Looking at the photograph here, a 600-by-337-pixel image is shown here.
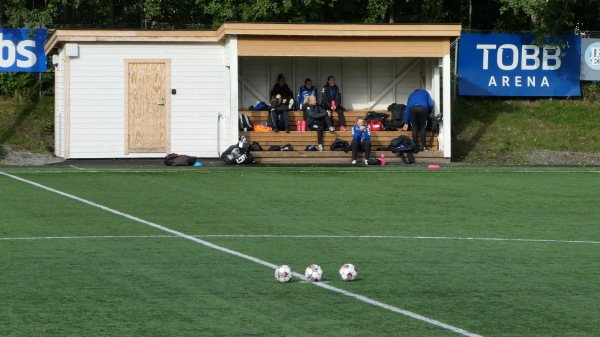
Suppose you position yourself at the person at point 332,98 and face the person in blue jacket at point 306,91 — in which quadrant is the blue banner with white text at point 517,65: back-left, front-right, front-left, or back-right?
back-right

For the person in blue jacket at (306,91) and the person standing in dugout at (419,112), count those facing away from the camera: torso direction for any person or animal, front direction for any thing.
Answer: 1

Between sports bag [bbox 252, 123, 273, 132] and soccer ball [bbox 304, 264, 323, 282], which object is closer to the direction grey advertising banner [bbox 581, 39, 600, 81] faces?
the soccer ball

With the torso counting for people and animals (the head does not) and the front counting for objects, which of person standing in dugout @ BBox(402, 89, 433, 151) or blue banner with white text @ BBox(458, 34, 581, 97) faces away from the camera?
the person standing in dugout

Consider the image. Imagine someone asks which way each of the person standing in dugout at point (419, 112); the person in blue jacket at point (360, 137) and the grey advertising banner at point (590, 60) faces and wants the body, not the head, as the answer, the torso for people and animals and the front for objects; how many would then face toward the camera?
2

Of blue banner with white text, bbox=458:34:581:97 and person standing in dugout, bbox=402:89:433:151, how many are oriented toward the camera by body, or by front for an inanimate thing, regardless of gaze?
1

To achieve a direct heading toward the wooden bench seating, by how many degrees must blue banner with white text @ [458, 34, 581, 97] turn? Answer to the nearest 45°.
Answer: approximately 45° to its right

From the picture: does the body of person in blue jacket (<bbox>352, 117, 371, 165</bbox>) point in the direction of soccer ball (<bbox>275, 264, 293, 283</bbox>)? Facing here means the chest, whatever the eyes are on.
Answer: yes
